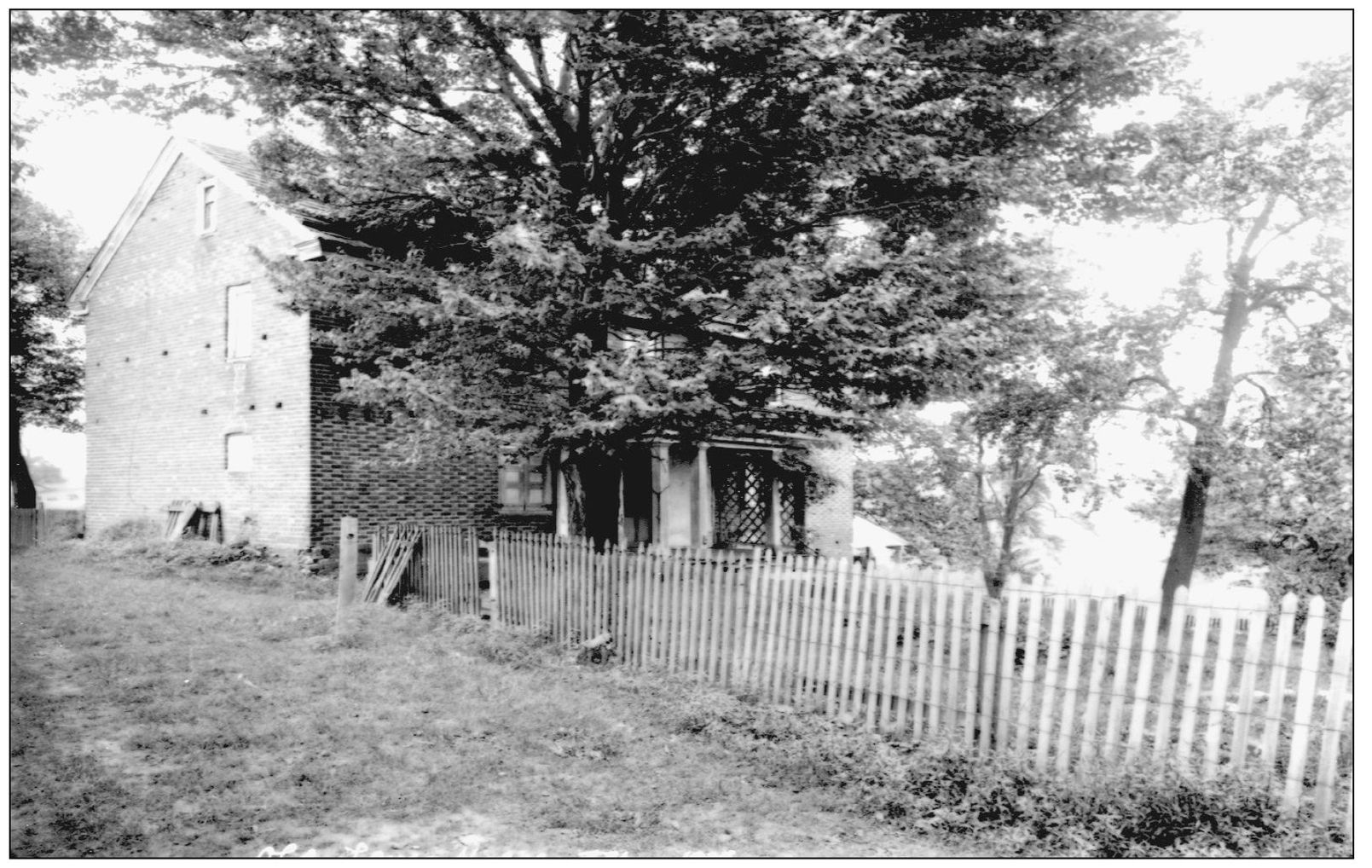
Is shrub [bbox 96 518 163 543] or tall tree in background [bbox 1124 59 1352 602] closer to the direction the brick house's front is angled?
the tall tree in background

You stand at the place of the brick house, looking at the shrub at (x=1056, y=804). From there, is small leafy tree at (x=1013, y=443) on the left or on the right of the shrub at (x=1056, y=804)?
left

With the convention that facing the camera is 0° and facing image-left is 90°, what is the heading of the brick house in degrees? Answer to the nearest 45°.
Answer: approximately 315°

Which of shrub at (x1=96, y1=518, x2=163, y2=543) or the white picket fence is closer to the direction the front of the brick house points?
the white picket fence
